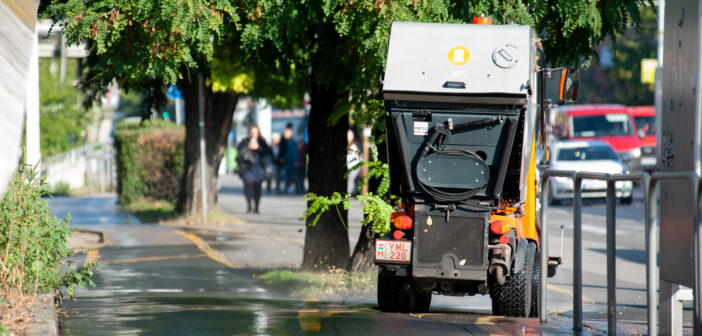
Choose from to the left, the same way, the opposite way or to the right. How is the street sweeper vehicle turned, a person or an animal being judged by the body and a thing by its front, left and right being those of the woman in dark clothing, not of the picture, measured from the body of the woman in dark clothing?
the opposite way

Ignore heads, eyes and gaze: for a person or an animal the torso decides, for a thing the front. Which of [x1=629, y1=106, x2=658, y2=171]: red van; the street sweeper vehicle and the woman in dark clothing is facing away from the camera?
the street sweeper vehicle

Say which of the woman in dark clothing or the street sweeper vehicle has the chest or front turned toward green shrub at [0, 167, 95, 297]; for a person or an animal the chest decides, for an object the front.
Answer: the woman in dark clothing

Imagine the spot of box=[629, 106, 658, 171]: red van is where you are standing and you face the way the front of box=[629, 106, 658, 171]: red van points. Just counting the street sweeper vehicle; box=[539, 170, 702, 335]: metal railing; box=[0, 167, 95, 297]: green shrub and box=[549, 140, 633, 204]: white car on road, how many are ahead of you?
4

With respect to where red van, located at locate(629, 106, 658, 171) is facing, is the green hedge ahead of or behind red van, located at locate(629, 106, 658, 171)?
ahead

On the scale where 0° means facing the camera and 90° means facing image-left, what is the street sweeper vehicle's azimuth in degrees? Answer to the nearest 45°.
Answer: approximately 180°

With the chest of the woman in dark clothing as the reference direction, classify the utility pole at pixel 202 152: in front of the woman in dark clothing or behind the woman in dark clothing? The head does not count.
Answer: in front

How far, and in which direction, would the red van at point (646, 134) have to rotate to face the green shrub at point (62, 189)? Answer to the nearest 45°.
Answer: approximately 45° to its right

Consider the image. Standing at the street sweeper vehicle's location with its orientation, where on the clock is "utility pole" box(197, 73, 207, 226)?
The utility pole is roughly at 11 o'clock from the street sweeper vehicle.

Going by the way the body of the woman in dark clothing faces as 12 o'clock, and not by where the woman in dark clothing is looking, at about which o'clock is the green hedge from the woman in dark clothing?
The green hedge is roughly at 3 o'clock from the woman in dark clothing.
